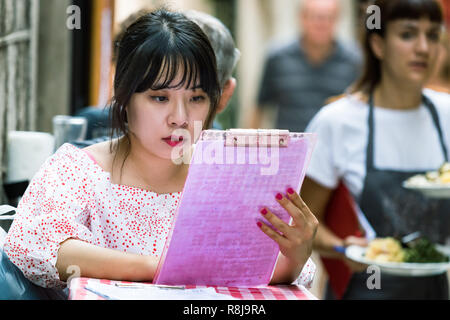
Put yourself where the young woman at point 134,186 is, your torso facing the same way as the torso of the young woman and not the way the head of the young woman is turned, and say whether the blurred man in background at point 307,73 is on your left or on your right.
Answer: on your left

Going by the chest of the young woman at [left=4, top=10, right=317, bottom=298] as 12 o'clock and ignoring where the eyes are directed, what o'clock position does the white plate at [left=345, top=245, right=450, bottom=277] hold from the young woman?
The white plate is roughly at 9 o'clock from the young woman.

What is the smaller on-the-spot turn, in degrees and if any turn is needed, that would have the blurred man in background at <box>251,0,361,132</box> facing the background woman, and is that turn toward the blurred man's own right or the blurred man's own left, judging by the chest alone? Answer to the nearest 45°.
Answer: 0° — they already face them

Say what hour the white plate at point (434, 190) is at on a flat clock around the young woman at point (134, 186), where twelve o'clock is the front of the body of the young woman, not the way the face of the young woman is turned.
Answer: The white plate is roughly at 9 o'clock from the young woman.

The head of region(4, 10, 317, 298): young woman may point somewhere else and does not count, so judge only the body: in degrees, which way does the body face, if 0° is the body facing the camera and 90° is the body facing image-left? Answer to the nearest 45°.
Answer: approximately 315°

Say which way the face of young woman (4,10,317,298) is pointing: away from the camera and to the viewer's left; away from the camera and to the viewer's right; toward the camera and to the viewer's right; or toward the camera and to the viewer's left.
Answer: toward the camera and to the viewer's right

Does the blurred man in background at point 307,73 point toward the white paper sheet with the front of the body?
yes

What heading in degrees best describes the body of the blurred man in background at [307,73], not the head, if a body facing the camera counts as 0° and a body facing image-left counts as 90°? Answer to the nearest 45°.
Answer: approximately 0°
